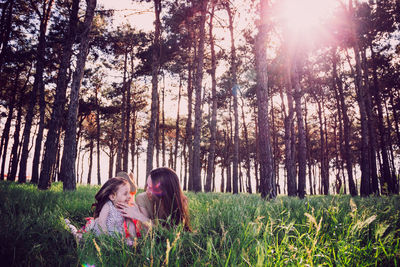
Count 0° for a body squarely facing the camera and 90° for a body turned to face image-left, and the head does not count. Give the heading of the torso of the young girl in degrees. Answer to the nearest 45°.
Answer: approximately 270°
